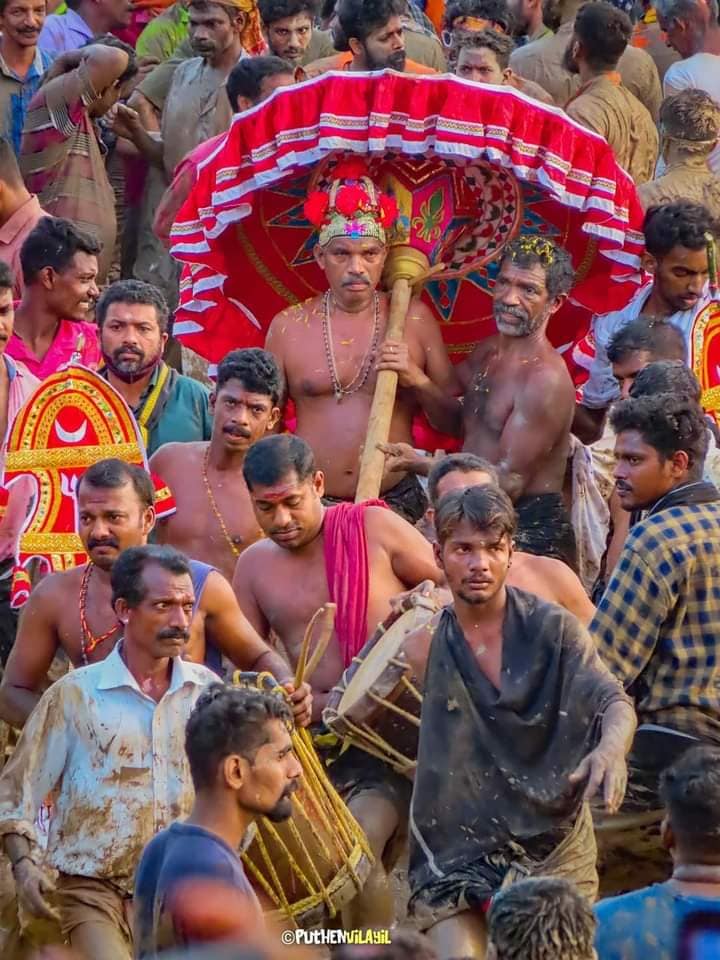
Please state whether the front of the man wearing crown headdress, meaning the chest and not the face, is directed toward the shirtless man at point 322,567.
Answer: yes

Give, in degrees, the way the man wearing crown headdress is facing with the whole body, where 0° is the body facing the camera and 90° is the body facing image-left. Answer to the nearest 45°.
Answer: approximately 0°
